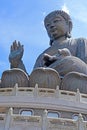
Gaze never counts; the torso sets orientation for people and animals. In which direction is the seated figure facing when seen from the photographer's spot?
facing the viewer and to the left of the viewer
